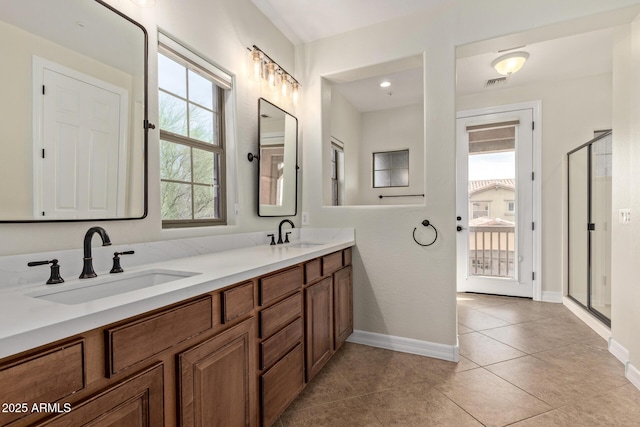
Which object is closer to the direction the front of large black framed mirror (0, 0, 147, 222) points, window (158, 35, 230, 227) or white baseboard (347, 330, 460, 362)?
the white baseboard

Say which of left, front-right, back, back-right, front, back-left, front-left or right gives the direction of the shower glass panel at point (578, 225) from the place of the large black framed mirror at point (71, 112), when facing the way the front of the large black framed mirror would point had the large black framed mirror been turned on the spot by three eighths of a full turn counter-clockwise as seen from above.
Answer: right

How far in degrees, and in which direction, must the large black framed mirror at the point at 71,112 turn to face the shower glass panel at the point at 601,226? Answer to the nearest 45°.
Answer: approximately 45° to its left

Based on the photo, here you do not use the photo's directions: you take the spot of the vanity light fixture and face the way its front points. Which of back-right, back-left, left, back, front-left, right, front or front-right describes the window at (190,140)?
right

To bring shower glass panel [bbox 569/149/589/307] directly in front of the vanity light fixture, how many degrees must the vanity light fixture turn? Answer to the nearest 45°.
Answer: approximately 45° to its left

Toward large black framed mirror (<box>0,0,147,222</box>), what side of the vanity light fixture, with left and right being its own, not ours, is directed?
right

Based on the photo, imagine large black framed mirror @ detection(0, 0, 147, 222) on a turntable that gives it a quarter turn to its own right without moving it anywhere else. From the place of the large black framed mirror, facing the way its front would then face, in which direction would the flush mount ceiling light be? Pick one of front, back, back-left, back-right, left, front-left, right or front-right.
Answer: back-left

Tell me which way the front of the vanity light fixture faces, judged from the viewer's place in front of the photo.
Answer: facing the viewer and to the right of the viewer

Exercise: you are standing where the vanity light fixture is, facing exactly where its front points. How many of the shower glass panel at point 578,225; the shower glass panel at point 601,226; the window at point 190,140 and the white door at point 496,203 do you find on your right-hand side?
1

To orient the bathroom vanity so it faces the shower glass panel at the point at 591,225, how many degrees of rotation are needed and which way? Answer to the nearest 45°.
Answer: approximately 45° to its left

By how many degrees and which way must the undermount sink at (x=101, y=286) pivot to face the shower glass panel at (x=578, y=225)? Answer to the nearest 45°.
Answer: approximately 45° to its left
